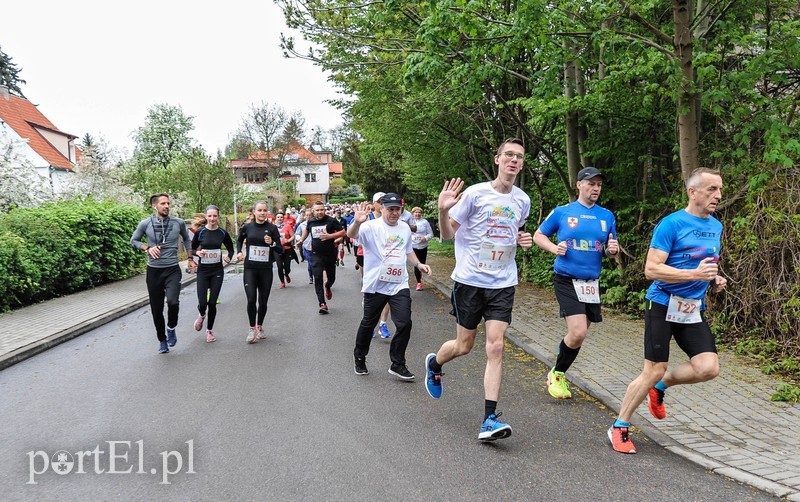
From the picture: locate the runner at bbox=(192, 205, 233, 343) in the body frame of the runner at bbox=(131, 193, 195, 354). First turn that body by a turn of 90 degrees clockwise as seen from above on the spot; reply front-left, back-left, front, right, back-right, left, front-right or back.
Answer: back-right

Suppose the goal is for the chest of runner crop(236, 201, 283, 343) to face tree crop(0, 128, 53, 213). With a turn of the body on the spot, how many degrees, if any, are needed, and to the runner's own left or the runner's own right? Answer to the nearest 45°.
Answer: approximately 135° to the runner's own right

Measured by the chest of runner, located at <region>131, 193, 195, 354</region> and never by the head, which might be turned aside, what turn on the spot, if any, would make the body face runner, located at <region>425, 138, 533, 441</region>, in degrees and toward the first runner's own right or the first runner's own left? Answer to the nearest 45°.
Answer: approximately 45° to the first runner's own left

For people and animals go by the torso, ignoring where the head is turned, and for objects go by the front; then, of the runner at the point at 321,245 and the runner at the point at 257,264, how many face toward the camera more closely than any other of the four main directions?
2

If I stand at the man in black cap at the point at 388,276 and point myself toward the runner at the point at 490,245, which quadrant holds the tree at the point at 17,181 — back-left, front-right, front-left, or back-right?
back-right

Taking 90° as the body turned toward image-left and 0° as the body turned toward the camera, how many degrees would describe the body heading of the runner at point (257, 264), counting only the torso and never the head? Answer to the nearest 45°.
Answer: approximately 0°
